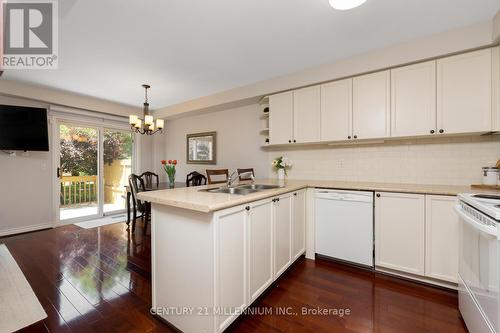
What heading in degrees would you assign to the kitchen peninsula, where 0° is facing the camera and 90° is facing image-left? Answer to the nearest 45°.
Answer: approximately 315°

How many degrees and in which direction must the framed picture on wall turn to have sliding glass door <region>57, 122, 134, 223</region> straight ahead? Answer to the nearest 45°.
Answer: approximately 45° to its right

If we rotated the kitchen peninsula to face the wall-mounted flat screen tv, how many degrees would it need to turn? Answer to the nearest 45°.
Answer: approximately 135° to its right

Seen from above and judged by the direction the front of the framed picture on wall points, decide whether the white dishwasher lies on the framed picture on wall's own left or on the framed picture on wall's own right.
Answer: on the framed picture on wall's own left

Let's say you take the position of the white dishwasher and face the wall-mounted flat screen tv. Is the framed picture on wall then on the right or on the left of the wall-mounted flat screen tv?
right

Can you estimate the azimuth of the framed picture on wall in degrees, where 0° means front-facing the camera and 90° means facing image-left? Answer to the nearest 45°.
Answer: approximately 45°

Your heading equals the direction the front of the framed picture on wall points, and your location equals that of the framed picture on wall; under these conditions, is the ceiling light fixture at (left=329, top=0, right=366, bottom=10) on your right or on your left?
on your left

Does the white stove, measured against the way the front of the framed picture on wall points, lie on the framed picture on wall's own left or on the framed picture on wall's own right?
on the framed picture on wall's own left

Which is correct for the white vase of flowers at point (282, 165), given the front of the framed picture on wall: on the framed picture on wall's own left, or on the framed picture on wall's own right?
on the framed picture on wall's own left

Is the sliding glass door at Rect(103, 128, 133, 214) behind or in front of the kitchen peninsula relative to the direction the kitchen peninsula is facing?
behind
